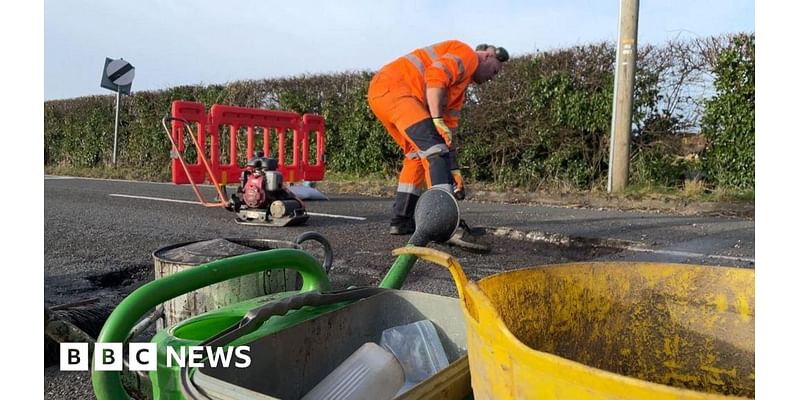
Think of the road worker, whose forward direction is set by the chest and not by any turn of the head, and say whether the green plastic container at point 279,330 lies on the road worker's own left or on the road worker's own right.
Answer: on the road worker's own right

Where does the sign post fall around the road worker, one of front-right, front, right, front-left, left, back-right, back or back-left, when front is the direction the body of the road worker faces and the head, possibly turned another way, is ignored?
back-left

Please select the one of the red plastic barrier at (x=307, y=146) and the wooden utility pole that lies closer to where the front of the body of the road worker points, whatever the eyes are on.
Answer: the wooden utility pole

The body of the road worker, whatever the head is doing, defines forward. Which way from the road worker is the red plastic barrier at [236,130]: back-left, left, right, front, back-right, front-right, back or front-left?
back-left

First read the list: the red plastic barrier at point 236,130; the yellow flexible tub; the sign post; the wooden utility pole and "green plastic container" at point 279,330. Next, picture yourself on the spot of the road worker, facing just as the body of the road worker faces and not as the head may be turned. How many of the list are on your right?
2

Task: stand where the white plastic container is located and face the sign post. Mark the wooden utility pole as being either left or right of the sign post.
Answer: right

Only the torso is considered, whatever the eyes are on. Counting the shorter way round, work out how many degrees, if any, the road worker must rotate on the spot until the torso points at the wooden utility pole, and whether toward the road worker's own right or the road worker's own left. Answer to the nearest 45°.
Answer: approximately 45° to the road worker's own left

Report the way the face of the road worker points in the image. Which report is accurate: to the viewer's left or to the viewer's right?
to the viewer's right

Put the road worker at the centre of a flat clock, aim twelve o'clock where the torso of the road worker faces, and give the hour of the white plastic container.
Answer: The white plastic container is roughly at 3 o'clock from the road worker.

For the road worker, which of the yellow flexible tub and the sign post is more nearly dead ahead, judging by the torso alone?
the yellow flexible tub

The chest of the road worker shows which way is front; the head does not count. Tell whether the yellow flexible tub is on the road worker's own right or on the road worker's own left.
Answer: on the road worker's own right

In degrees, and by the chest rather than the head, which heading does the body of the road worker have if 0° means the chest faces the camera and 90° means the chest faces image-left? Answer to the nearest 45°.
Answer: approximately 270°

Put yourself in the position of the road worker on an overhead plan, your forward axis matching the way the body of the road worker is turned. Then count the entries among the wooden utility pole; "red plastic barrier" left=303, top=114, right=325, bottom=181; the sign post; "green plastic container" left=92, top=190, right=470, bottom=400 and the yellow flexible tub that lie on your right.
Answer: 2
